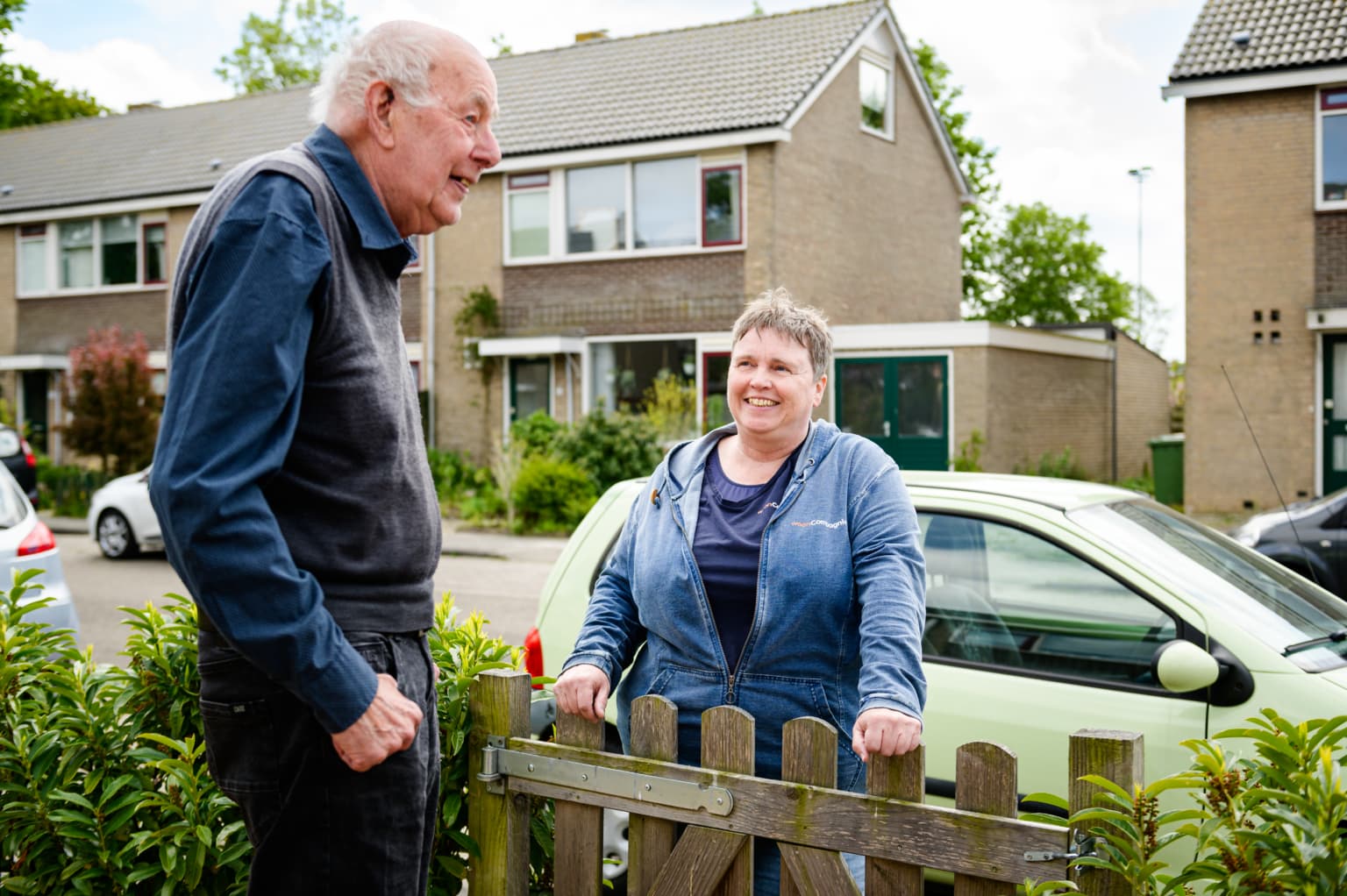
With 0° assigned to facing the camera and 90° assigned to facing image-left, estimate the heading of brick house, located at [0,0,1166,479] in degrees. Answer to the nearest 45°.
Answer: approximately 45°

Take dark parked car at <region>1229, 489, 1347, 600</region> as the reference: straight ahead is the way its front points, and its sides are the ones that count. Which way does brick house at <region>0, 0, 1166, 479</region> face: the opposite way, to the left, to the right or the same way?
to the left

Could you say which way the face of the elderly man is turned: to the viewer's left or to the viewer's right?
to the viewer's right

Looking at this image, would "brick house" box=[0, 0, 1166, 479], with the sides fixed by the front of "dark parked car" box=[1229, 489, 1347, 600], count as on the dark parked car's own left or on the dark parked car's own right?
on the dark parked car's own right

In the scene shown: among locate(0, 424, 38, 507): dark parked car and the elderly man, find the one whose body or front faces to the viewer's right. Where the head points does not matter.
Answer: the elderly man

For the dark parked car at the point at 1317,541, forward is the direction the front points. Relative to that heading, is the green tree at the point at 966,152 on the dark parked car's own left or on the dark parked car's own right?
on the dark parked car's own right

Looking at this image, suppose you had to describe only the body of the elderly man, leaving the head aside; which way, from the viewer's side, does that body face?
to the viewer's right

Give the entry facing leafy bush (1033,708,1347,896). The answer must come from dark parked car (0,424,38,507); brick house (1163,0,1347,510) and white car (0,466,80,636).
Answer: the brick house

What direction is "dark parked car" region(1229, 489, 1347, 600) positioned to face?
to the viewer's left
